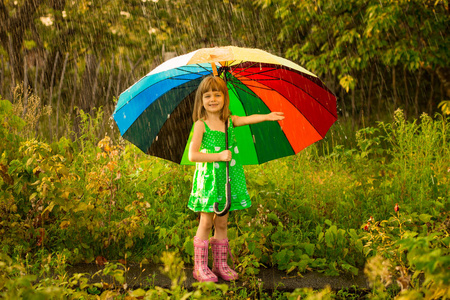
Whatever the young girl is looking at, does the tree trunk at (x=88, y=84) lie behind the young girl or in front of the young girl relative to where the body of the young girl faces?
behind

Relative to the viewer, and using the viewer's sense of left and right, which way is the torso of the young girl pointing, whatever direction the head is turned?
facing the viewer and to the right of the viewer
